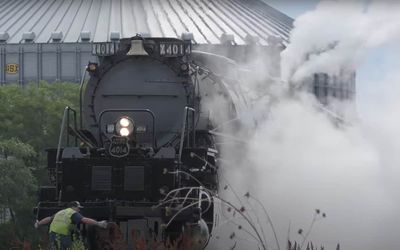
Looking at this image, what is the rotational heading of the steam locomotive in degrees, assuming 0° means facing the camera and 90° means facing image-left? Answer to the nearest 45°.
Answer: approximately 0°

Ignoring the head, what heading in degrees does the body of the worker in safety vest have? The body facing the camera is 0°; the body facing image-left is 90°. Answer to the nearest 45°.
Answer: approximately 225°

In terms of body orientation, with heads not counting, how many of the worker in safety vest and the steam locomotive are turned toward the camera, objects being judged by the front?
1
